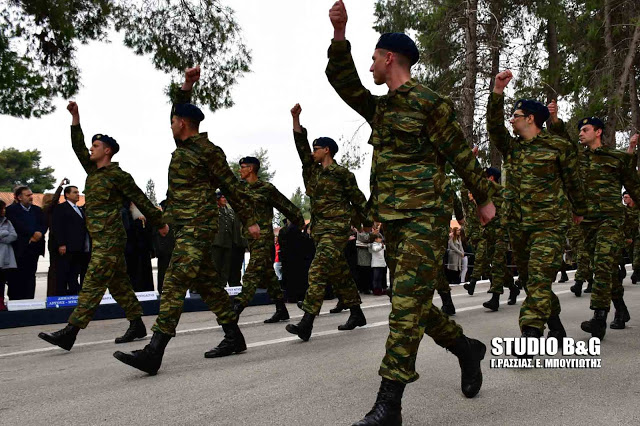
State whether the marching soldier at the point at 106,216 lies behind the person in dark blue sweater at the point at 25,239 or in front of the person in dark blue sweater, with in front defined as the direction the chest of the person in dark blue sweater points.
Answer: in front

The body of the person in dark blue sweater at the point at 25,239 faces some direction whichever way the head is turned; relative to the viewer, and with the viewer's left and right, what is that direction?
facing the viewer and to the right of the viewer

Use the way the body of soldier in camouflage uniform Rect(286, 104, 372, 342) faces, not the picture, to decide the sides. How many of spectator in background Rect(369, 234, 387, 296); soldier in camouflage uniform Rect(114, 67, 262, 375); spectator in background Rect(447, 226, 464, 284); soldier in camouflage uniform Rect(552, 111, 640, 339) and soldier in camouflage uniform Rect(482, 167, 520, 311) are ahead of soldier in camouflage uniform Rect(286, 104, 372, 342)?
1

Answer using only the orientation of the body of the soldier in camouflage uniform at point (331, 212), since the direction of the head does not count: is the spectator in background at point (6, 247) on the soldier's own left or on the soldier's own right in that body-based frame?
on the soldier's own right

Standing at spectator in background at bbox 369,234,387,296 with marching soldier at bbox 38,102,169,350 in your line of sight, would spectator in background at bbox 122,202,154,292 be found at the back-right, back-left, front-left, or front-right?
front-right

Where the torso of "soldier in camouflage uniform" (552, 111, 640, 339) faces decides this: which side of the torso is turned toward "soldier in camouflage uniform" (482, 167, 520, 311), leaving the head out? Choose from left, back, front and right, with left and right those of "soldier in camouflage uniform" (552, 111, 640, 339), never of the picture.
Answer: right

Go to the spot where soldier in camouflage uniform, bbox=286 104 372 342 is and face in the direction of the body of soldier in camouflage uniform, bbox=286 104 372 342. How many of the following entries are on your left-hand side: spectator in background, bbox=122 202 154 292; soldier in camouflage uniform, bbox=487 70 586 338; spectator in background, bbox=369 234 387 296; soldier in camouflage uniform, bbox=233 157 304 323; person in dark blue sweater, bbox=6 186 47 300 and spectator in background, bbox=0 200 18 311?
1

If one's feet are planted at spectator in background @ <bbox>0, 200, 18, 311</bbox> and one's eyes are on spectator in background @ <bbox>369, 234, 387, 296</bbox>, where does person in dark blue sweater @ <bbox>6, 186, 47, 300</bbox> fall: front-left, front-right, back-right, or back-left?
front-left

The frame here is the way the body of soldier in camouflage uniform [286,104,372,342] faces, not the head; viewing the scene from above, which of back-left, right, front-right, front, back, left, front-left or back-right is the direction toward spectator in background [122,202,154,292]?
right

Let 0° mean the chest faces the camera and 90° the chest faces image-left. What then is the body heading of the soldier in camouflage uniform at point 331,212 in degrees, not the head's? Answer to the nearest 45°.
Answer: approximately 45°
